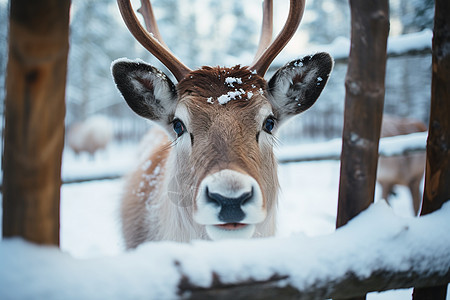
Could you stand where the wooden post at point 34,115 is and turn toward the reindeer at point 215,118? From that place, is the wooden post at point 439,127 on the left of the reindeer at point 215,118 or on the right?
right

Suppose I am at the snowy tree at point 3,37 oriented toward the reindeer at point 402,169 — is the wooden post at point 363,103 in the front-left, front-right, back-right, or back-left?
front-right
